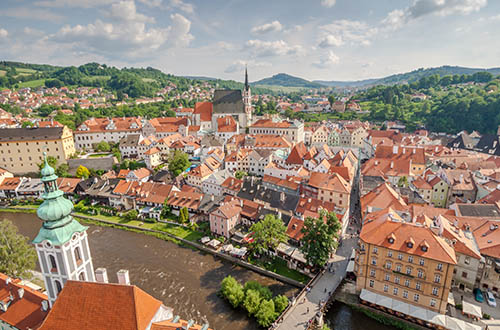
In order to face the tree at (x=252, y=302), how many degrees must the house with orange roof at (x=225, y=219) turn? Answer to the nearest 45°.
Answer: approximately 45° to its left

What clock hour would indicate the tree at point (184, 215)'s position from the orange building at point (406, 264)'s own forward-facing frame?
The tree is roughly at 3 o'clock from the orange building.

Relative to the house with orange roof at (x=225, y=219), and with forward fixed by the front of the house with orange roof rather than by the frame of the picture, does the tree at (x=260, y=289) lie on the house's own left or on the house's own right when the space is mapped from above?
on the house's own left

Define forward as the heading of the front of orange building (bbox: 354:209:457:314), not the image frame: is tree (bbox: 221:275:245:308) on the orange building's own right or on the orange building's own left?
on the orange building's own right

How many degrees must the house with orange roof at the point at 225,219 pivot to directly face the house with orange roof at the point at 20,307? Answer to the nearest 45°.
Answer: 0° — it already faces it

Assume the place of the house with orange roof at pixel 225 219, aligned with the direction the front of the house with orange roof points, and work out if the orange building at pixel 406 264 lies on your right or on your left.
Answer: on your left

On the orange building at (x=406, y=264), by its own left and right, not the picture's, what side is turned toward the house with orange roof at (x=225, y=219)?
right

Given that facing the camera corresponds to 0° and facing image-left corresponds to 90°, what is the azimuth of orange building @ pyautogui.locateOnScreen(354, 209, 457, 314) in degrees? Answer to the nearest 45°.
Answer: approximately 0°

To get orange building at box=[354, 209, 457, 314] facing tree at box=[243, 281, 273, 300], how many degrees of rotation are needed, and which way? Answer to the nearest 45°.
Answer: approximately 90° to its right

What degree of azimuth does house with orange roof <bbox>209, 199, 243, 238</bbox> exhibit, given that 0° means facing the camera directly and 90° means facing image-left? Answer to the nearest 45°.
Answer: approximately 45°

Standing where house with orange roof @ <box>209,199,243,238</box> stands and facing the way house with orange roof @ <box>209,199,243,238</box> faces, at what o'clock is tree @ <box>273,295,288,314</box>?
The tree is roughly at 10 o'clock from the house with orange roof.

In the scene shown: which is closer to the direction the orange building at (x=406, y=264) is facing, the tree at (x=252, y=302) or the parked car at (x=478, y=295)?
the tree

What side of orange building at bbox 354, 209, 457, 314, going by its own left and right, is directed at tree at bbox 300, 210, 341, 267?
right
